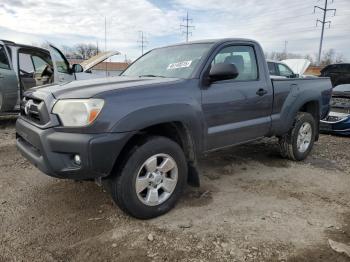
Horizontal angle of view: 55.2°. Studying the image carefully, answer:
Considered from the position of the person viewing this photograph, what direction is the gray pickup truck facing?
facing the viewer and to the left of the viewer

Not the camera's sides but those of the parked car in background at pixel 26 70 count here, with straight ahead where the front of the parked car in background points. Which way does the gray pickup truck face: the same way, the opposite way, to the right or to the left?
the opposite way

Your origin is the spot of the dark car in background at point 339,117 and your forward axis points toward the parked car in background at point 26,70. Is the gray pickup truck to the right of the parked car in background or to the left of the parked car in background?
left

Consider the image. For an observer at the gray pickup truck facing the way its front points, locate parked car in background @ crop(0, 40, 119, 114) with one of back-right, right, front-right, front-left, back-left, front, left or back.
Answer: right

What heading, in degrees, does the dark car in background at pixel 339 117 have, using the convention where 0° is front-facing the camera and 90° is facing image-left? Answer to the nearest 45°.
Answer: approximately 45°

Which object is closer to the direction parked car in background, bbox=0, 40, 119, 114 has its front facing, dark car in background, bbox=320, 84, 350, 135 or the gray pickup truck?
the dark car in background

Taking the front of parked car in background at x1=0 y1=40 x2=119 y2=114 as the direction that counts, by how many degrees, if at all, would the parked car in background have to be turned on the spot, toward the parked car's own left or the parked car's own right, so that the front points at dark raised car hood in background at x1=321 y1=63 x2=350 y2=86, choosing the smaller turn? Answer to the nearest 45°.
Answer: approximately 45° to the parked car's own right

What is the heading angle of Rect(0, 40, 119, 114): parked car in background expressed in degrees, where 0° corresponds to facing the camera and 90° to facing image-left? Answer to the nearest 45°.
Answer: approximately 225°

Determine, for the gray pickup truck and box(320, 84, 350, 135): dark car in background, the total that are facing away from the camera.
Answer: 0

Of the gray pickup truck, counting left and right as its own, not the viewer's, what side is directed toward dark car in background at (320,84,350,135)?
back

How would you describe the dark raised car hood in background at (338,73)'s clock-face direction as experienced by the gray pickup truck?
The dark raised car hood in background is roughly at 6 o'clock from the gray pickup truck.
